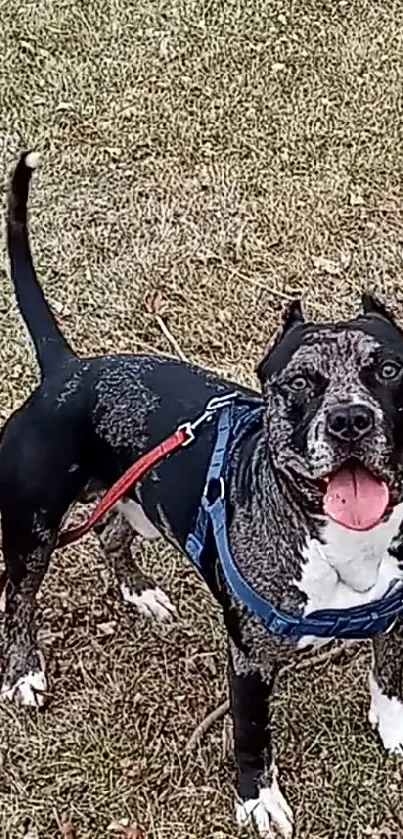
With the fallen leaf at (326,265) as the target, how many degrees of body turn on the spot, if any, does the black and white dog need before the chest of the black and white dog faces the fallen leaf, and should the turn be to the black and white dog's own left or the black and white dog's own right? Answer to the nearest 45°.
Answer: approximately 135° to the black and white dog's own left

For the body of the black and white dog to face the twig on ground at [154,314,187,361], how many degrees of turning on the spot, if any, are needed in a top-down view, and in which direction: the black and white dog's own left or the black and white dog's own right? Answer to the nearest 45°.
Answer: approximately 135° to the black and white dog's own left

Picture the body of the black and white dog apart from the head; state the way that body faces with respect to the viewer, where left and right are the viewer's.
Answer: facing the viewer and to the right of the viewer

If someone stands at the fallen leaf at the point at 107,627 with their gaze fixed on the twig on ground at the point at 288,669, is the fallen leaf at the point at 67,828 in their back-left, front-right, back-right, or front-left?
front-right
